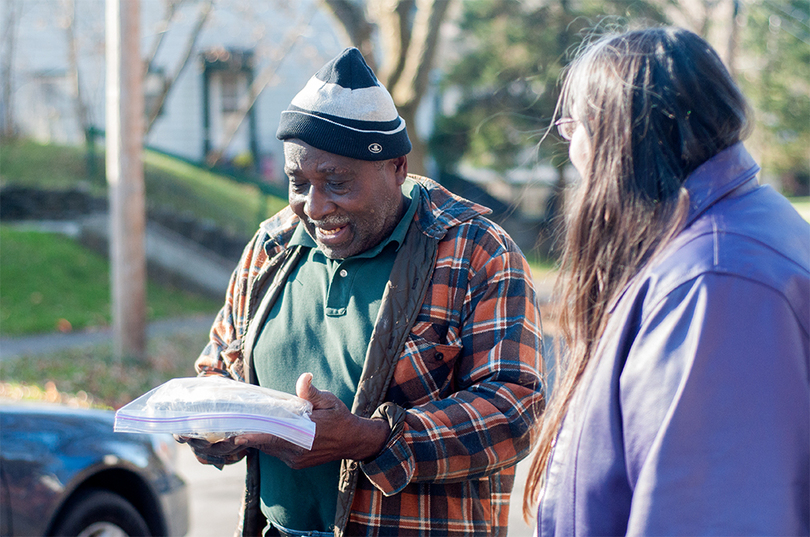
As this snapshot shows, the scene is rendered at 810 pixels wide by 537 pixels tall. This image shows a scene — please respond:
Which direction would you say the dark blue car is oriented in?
to the viewer's right

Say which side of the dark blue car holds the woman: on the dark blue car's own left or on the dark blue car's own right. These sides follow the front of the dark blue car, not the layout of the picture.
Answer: on the dark blue car's own right

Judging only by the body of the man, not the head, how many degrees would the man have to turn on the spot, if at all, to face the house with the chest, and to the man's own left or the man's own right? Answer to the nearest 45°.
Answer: approximately 135° to the man's own right

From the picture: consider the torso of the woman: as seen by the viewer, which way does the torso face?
to the viewer's left

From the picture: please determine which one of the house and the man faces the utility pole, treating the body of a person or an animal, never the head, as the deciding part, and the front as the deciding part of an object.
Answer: the house

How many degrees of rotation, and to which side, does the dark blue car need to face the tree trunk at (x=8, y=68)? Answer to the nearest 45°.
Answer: approximately 90° to its left

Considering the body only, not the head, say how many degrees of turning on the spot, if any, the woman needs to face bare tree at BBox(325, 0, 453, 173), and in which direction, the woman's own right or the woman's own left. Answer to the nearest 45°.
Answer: approximately 90° to the woman's own right

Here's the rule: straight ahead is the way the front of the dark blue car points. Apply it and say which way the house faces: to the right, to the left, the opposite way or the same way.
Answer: to the right

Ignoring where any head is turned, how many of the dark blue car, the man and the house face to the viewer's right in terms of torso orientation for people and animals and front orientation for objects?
1

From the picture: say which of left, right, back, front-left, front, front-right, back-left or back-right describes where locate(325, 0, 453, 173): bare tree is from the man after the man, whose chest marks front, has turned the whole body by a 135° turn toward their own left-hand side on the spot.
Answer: left

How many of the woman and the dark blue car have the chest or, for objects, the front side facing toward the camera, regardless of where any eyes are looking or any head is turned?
0

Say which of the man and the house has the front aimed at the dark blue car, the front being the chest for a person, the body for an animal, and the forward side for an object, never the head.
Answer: the house

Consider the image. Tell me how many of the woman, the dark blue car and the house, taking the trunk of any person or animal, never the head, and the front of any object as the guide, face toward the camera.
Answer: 1

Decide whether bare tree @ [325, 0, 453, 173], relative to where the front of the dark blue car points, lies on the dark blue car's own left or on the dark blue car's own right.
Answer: on the dark blue car's own left

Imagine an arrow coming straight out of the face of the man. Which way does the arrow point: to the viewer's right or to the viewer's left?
to the viewer's left
